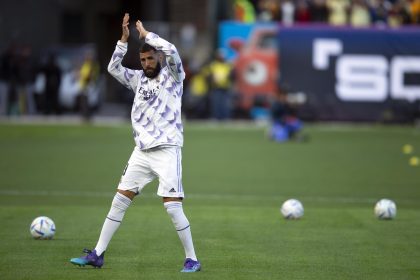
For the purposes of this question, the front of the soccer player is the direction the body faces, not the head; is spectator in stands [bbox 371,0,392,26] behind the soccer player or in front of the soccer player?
behind

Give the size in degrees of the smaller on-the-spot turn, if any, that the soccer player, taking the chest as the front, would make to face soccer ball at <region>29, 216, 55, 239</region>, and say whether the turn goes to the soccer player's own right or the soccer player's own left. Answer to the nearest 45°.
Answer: approximately 90° to the soccer player's own right

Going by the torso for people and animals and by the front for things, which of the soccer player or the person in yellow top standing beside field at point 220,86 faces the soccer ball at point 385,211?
the person in yellow top standing beside field

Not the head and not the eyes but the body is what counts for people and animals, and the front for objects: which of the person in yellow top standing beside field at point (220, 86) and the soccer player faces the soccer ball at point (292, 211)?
the person in yellow top standing beside field
